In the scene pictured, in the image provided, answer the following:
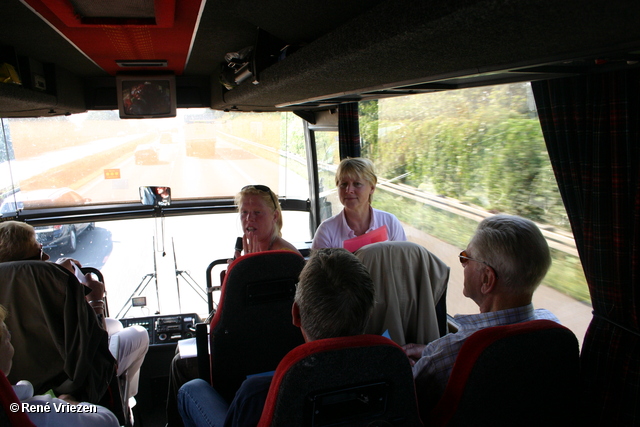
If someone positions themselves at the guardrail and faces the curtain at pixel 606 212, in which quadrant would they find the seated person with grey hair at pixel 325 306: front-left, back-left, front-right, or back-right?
front-right

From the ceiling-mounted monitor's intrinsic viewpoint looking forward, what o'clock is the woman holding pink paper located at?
The woman holding pink paper is roughly at 11 o'clock from the ceiling-mounted monitor.

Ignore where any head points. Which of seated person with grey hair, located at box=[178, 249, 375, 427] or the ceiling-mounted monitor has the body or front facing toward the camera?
the ceiling-mounted monitor

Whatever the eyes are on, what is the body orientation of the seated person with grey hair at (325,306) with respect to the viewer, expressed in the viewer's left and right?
facing away from the viewer and to the left of the viewer

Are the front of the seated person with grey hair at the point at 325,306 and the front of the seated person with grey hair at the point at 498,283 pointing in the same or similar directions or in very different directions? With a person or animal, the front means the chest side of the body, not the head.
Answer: same or similar directions

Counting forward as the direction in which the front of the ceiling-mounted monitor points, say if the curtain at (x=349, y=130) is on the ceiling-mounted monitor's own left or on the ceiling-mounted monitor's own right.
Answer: on the ceiling-mounted monitor's own left

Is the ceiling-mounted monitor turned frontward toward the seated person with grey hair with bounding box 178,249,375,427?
yes

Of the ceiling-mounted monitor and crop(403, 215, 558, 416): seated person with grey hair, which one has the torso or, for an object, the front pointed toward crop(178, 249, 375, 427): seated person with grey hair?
the ceiling-mounted monitor

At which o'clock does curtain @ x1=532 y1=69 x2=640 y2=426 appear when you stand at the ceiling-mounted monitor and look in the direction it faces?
The curtain is roughly at 11 o'clock from the ceiling-mounted monitor.

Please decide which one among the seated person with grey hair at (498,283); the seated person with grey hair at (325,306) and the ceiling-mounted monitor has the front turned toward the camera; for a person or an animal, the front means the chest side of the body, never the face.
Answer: the ceiling-mounted monitor

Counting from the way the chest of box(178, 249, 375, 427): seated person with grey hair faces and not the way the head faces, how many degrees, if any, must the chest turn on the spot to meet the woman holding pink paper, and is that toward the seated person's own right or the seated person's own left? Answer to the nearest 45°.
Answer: approximately 45° to the seated person's own right

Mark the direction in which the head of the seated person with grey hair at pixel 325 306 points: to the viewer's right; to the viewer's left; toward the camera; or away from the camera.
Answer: away from the camera

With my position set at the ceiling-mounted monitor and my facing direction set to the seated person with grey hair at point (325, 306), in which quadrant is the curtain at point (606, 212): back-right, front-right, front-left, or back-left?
front-left

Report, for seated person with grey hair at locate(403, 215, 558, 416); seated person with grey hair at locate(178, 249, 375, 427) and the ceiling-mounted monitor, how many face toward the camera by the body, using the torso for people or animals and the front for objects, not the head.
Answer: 1

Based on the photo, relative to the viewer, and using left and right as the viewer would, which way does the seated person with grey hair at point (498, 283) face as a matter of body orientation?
facing away from the viewer and to the left of the viewer

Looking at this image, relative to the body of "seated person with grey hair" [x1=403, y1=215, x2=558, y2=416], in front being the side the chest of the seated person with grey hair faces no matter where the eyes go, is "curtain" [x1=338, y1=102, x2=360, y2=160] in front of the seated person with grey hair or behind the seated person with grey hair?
in front

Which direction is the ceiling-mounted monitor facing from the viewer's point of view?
toward the camera

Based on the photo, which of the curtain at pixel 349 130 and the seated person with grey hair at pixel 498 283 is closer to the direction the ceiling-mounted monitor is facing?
the seated person with grey hair
